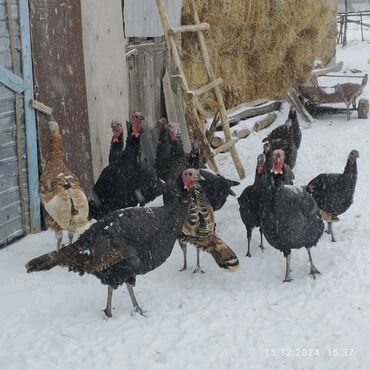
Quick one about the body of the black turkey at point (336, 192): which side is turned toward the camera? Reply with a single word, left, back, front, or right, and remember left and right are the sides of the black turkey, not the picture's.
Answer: right

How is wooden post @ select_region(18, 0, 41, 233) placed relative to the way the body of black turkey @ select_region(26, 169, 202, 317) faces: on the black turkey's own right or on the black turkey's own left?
on the black turkey's own left

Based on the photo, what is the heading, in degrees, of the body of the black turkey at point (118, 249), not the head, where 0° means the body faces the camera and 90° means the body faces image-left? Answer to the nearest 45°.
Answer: approximately 270°

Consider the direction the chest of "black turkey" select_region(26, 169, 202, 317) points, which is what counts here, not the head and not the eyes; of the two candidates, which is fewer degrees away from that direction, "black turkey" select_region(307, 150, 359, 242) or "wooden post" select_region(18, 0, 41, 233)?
the black turkey

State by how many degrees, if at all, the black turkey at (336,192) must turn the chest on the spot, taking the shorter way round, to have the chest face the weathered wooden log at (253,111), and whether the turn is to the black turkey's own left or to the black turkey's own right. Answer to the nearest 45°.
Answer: approximately 90° to the black turkey's own left

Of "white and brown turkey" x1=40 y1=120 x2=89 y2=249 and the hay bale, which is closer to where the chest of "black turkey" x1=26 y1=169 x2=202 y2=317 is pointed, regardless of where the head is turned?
the hay bale

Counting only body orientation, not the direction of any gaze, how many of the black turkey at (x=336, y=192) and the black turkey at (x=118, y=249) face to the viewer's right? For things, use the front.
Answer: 2

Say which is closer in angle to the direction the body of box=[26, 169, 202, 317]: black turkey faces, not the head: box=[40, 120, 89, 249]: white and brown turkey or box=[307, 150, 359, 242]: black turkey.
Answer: the black turkey

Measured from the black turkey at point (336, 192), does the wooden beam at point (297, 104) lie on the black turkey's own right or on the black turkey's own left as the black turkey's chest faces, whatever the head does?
on the black turkey's own left
